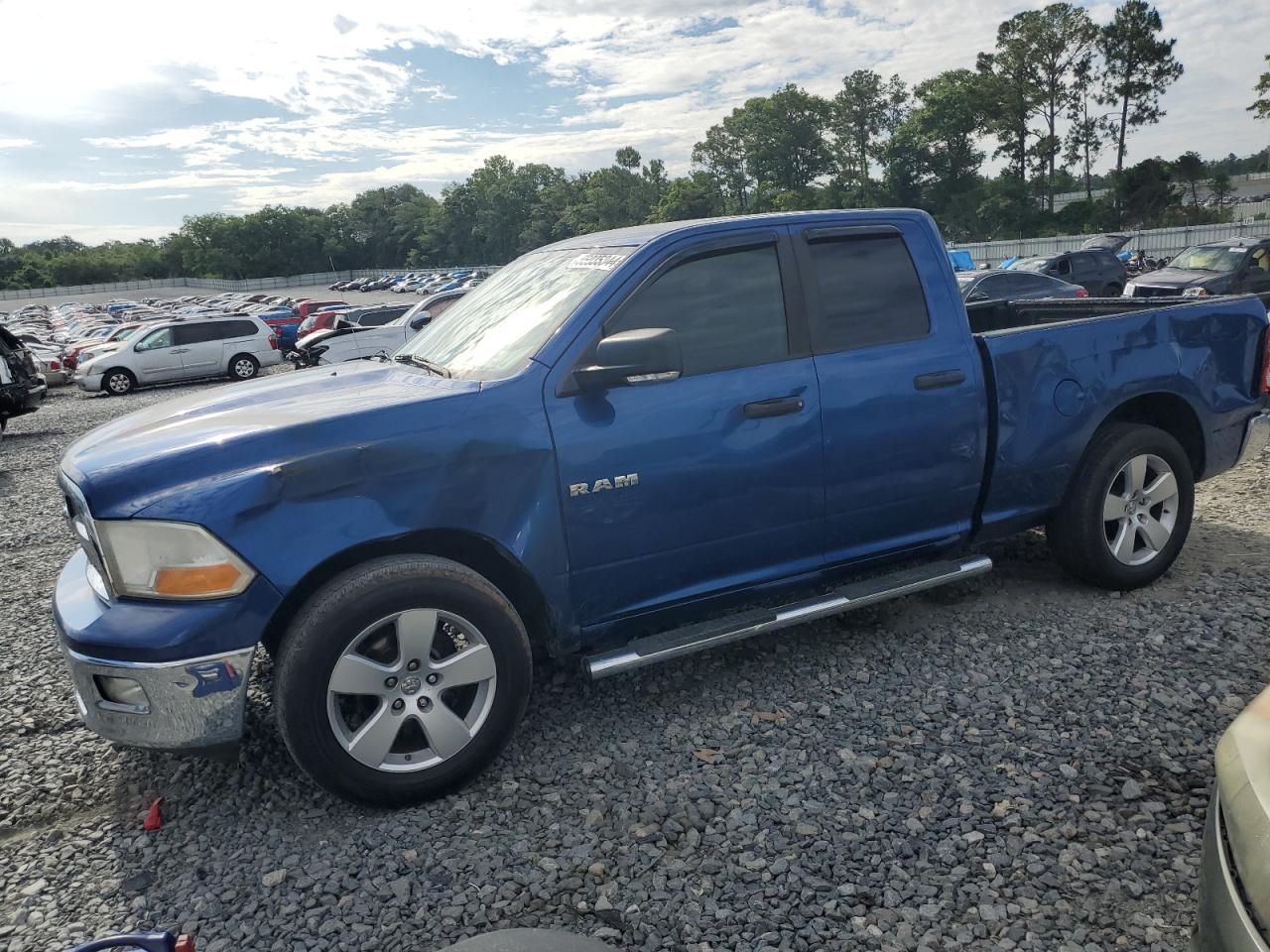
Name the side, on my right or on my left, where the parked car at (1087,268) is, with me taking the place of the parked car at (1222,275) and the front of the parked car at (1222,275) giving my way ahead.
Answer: on my right

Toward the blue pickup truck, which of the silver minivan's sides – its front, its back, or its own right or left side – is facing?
left

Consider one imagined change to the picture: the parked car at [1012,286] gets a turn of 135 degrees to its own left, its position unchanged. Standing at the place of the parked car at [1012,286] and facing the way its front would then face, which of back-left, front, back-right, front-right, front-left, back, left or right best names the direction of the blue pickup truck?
front-right

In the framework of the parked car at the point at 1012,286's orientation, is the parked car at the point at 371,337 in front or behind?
in front

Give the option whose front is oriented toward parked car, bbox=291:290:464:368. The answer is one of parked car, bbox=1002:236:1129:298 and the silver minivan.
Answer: parked car, bbox=1002:236:1129:298

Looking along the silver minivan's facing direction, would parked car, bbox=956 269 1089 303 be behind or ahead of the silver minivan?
behind

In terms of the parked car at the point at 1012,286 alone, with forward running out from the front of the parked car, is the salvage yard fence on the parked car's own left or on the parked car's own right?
on the parked car's own right

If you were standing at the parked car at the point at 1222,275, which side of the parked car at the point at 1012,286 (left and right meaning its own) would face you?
back

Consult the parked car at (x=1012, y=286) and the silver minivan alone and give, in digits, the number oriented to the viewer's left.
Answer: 2

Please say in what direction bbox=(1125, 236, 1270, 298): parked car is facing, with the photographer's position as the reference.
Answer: facing the viewer and to the left of the viewer

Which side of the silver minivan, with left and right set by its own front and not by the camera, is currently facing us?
left

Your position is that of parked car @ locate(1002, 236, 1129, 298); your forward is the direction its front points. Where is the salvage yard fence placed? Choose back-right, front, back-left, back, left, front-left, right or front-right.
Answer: back-right

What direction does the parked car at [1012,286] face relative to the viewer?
to the viewer's left

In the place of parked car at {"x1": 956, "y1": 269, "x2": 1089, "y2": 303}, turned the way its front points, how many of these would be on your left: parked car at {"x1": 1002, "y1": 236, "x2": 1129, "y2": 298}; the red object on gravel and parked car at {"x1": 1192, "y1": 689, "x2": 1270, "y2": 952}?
2
